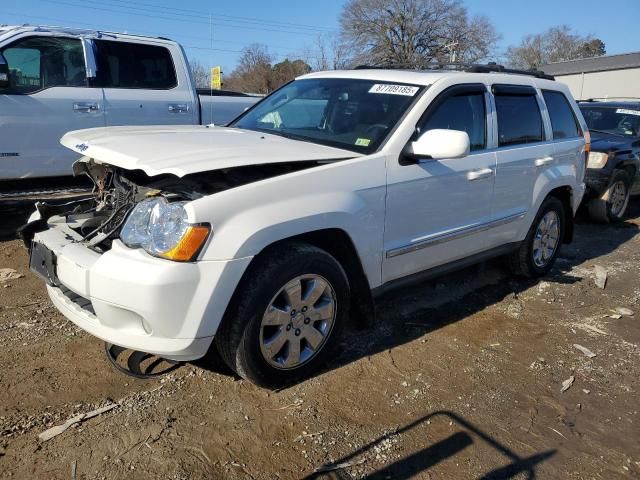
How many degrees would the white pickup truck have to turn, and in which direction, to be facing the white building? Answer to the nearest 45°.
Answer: approximately 135° to its right

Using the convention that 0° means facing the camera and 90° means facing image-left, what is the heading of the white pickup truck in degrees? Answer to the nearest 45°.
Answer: approximately 90°

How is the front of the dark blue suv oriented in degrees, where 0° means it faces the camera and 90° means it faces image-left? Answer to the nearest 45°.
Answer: approximately 45°

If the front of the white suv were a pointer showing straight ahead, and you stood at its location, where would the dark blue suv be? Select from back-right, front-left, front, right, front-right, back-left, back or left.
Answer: back

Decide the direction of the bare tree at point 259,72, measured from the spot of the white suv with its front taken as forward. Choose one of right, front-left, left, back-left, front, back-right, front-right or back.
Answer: back-right

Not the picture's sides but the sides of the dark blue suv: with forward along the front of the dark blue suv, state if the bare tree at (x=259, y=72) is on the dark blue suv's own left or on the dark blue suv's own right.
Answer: on the dark blue suv's own right

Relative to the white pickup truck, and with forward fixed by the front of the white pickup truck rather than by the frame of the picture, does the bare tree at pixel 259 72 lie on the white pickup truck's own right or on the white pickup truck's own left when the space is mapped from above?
on the white pickup truck's own right

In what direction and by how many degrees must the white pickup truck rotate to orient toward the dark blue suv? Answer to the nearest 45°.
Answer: approximately 180°
